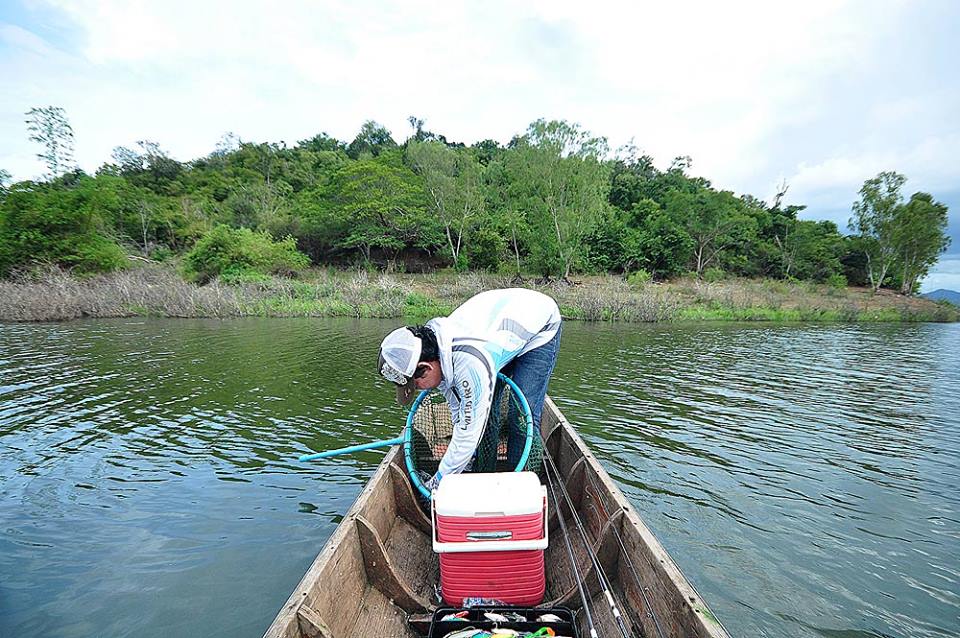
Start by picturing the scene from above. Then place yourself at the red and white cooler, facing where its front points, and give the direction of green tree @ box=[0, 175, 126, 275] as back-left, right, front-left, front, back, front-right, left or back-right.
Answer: back-right

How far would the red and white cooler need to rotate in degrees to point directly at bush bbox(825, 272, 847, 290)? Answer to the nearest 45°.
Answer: approximately 135° to its left

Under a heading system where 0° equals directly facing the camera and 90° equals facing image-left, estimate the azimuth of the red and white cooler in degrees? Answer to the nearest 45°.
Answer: approximately 0°

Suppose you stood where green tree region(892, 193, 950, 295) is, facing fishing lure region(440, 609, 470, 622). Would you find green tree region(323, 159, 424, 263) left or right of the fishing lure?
right

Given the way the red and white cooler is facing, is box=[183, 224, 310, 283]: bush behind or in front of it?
behind

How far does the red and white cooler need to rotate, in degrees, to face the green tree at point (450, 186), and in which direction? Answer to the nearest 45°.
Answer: approximately 180°

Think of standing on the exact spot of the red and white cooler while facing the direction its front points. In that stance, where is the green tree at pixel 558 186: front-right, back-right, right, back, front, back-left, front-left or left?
back

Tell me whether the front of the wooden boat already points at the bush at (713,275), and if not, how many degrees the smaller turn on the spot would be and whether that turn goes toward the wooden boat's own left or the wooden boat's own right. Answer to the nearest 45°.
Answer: approximately 45° to the wooden boat's own right

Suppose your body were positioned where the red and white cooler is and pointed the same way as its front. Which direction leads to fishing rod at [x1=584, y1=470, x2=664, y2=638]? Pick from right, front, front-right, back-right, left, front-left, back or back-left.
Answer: left

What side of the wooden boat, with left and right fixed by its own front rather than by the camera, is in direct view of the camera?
back

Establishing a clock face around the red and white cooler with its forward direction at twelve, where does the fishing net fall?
The fishing net is roughly at 6 o'clock from the red and white cooler.
